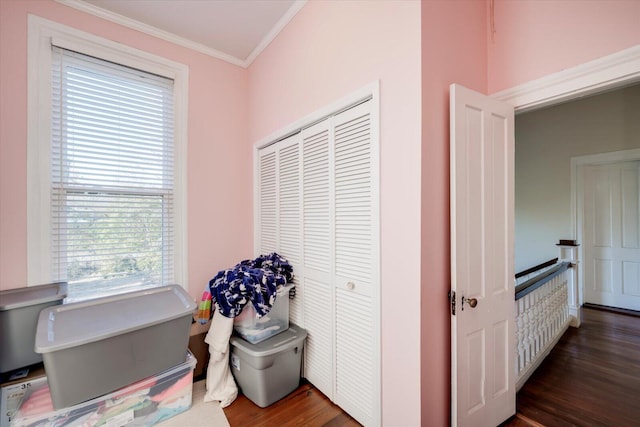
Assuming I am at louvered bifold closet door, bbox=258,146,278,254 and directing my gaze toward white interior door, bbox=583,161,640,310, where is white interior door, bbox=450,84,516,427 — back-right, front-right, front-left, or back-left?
front-right

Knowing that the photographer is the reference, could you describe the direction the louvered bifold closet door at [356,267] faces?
facing the viewer and to the left of the viewer

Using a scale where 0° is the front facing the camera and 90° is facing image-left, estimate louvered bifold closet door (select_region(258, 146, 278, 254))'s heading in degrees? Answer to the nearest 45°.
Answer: approximately 45°

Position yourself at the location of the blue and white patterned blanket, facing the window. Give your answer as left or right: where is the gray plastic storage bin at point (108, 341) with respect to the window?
left

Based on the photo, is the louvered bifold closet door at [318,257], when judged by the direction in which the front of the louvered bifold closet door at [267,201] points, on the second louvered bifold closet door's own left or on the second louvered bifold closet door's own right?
on the second louvered bifold closet door's own left

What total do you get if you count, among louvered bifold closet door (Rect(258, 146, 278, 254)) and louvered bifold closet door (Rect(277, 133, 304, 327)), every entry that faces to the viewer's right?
0

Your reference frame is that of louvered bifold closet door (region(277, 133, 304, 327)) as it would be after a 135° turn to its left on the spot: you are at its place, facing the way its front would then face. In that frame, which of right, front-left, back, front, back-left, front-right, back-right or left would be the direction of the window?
back

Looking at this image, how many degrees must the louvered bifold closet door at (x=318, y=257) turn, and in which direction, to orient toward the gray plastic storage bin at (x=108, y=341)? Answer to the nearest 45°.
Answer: approximately 45° to its right

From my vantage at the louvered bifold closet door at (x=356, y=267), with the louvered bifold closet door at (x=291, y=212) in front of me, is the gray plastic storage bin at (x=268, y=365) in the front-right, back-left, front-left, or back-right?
front-left

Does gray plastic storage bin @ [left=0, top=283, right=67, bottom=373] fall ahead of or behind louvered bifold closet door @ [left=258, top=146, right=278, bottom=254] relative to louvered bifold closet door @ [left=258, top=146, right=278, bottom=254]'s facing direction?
ahead
